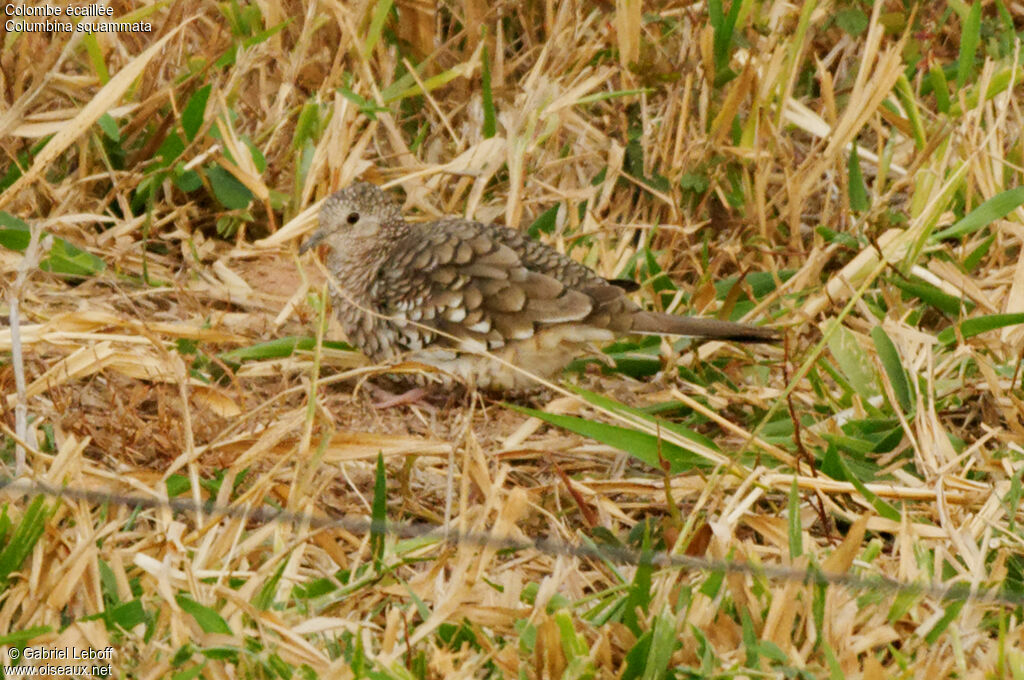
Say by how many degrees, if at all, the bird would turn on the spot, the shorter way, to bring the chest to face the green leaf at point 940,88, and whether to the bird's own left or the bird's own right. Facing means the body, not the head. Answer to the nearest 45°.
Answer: approximately 135° to the bird's own right

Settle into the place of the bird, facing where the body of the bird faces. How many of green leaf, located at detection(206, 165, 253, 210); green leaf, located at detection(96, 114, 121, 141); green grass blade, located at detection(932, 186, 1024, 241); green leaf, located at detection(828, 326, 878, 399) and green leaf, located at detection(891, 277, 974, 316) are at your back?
3

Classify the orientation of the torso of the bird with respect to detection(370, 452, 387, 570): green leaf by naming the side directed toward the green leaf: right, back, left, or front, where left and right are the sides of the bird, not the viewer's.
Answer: left

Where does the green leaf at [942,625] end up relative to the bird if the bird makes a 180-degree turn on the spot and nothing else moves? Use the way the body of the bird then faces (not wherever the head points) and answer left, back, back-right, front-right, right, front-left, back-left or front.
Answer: front-right

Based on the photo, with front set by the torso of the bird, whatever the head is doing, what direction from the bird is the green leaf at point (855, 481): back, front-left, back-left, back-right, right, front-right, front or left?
back-left

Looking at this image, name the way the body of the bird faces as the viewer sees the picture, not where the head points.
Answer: to the viewer's left

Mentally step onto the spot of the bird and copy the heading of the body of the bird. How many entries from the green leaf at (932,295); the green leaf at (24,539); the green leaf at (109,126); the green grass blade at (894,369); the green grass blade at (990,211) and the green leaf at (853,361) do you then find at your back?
4

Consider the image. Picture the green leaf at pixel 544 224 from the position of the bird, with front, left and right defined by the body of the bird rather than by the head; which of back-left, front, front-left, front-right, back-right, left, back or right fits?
right

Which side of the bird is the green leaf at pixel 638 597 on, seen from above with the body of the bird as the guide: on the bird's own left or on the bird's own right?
on the bird's own left

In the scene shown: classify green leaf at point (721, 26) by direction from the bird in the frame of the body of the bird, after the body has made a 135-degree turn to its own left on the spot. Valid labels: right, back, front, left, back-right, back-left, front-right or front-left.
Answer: left

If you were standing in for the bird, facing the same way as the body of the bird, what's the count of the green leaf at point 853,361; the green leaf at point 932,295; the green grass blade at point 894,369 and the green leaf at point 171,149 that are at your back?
3

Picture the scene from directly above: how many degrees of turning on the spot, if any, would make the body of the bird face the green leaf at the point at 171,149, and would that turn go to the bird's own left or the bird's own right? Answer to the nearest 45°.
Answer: approximately 45° to the bird's own right

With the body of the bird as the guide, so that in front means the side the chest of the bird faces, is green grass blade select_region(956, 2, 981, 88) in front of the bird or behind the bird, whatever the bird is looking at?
behind

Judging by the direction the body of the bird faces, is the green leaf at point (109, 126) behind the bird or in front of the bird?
in front
